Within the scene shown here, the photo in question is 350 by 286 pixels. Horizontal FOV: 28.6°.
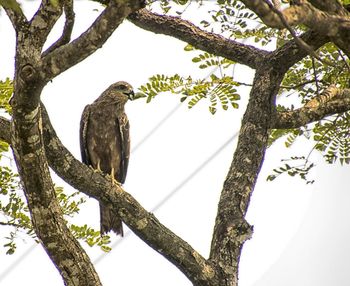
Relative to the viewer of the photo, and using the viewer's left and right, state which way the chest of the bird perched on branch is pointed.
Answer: facing the viewer
